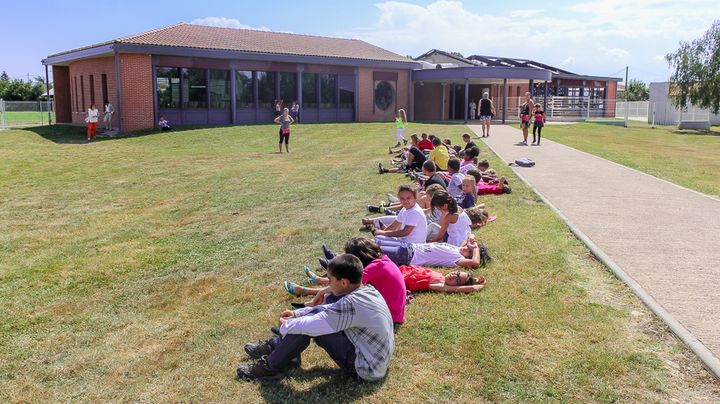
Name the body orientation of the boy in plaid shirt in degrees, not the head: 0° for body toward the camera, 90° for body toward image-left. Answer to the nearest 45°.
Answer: approximately 90°

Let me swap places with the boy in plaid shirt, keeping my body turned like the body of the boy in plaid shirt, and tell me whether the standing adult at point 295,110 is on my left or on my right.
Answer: on my right

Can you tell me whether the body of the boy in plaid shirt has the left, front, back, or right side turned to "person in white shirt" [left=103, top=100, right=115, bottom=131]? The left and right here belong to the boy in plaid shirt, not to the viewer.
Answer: right

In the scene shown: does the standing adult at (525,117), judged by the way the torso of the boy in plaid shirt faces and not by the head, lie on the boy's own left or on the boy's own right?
on the boy's own right

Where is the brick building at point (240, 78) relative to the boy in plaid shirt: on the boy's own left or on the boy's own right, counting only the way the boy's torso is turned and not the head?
on the boy's own right

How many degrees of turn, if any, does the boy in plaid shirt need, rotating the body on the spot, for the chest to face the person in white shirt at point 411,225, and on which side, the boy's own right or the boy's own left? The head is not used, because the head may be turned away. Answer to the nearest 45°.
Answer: approximately 90° to the boy's own right
